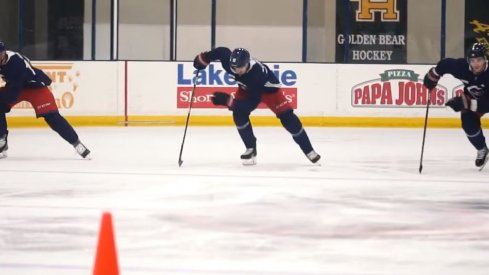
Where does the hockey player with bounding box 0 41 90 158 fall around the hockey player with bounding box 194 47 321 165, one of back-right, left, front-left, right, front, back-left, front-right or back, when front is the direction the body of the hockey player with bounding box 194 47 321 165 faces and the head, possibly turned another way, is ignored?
front-right

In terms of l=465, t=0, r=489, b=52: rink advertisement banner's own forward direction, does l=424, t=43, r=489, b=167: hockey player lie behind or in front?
in front

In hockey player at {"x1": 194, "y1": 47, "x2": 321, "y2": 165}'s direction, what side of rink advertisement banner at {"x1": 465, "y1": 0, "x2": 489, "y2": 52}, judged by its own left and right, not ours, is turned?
front

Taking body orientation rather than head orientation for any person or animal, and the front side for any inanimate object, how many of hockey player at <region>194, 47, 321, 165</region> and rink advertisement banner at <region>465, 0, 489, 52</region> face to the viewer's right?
0

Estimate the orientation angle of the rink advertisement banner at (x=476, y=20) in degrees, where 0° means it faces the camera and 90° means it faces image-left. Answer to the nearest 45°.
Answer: approximately 0°

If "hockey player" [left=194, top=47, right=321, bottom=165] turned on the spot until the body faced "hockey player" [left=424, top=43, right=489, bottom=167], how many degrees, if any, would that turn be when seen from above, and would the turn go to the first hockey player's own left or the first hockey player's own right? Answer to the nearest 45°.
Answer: approximately 135° to the first hockey player's own left

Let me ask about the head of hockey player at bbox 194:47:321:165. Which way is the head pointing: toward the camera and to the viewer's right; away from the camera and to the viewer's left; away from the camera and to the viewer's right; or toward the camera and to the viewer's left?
toward the camera and to the viewer's left

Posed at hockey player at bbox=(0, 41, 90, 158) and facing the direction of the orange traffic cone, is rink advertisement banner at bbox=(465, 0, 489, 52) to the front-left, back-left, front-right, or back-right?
back-left

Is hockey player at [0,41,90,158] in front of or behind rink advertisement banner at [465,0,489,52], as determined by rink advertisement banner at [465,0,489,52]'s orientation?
in front

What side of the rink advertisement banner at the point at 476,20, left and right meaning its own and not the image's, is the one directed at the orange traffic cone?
front
